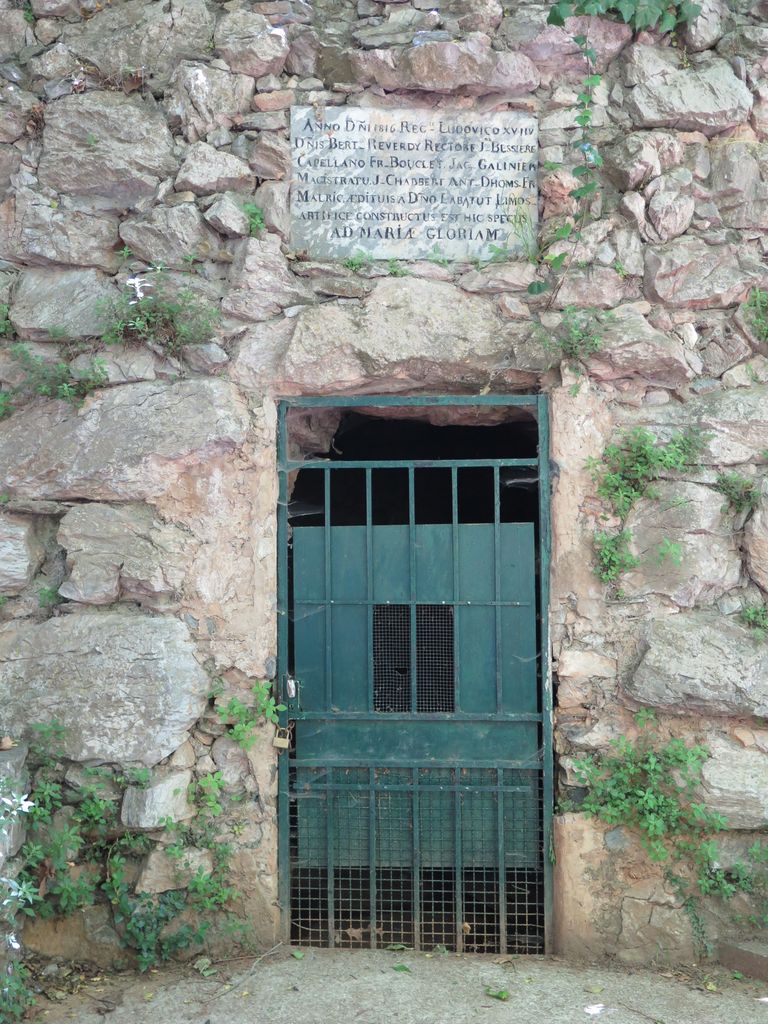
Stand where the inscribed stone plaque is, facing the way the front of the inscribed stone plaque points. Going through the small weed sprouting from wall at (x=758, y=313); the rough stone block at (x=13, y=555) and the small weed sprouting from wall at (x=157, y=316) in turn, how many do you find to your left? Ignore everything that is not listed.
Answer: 1

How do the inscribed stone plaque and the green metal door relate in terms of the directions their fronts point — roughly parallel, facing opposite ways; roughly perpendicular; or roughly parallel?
roughly parallel

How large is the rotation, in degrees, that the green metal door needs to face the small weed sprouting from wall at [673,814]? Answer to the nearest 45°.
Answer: approximately 90° to its left

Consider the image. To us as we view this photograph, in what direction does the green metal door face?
facing the viewer

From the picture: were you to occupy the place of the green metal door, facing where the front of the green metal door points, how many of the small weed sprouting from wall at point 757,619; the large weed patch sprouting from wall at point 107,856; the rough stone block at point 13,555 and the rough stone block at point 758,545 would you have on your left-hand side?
2

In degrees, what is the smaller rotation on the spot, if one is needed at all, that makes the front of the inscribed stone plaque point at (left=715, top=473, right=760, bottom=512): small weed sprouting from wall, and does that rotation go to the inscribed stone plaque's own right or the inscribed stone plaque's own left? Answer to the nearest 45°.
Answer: approximately 90° to the inscribed stone plaque's own left

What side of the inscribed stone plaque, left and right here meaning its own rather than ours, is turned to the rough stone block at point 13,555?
right

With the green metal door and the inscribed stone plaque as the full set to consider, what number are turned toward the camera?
2
